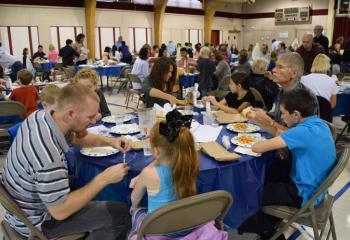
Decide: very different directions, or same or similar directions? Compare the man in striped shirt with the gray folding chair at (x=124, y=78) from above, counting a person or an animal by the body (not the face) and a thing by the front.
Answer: very different directions

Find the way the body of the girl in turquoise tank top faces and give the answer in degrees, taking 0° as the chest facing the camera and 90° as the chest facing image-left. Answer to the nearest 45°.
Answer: approximately 135°

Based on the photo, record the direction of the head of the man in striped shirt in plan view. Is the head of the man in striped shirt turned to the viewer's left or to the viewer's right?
to the viewer's right

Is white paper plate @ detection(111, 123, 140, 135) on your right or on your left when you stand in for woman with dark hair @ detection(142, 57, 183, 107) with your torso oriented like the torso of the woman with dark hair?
on your right

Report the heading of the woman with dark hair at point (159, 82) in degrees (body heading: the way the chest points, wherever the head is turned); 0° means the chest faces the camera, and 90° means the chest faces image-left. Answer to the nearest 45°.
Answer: approximately 315°

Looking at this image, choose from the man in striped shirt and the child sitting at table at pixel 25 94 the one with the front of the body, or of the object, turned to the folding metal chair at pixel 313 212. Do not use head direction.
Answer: the man in striped shirt

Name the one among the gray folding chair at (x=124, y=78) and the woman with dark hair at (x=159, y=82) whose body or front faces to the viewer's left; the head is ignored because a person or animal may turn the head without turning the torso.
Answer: the gray folding chair

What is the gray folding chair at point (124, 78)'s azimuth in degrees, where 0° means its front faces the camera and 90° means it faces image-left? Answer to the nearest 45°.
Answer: approximately 90°

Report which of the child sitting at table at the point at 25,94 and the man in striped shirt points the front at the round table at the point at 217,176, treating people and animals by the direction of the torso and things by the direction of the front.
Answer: the man in striped shirt

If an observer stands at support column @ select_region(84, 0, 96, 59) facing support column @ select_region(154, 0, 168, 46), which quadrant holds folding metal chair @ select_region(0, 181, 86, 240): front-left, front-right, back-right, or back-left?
back-right

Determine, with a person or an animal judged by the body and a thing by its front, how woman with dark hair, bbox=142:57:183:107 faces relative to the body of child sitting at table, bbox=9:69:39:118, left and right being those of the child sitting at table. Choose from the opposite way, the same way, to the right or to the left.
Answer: the opposite way

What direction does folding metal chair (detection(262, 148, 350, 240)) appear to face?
to the viewer's left

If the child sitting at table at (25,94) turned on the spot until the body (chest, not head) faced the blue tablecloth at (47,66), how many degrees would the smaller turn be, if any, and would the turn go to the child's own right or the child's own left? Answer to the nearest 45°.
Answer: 0° — they already face it

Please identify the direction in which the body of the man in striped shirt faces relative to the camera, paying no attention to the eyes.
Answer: to the viewer's right

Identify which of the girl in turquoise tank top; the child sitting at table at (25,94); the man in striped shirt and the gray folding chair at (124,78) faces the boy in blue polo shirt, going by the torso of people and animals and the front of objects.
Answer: the man in striped shirt
